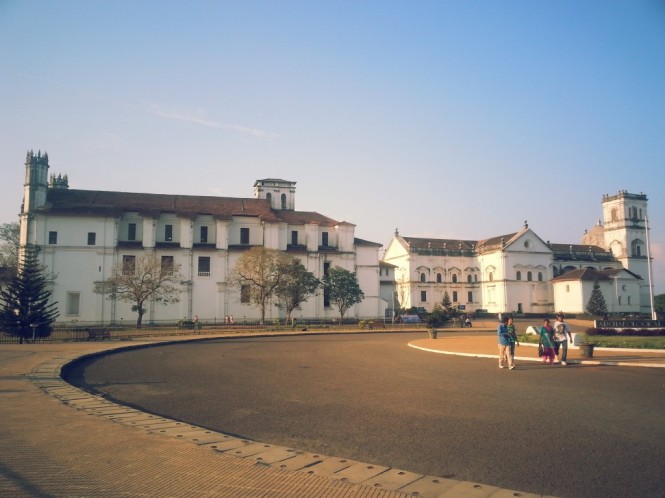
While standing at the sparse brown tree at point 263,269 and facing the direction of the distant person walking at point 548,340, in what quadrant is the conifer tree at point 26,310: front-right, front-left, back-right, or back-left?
front-right

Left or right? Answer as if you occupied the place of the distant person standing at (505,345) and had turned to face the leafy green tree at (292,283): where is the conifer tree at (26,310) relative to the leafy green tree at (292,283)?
left

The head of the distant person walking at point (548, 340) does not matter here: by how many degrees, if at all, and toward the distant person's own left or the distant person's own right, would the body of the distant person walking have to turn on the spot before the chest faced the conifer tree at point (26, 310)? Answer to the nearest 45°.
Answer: approximately 90° to the distant person's own right

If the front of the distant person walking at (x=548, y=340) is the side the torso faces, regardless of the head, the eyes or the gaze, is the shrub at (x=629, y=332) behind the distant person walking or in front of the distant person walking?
behind

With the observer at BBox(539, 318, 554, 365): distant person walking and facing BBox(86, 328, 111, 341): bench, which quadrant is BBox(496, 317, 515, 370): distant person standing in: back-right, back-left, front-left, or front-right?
front-left

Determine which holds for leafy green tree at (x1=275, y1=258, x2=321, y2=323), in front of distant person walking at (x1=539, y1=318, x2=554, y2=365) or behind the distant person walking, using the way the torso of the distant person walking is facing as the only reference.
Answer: behind

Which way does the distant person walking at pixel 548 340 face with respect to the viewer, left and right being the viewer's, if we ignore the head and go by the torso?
facing the viewer

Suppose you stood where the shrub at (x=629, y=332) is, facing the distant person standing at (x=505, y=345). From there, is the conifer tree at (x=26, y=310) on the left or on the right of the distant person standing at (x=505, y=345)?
right

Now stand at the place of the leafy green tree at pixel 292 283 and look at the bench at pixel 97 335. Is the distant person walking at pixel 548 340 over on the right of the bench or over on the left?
left

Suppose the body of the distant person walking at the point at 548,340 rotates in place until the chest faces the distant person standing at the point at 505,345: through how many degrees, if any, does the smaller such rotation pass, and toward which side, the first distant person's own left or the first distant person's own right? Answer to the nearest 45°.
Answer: approximately 45° to the first distant person's own right

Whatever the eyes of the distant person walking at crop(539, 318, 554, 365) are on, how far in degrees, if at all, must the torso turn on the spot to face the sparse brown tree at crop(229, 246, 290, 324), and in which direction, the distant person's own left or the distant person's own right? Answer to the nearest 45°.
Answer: approximately 135° to the distant person's own right

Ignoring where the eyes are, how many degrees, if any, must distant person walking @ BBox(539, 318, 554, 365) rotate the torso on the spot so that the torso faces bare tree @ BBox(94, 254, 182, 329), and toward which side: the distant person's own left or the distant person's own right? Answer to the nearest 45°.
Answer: approximately 135° to the distant person's own right

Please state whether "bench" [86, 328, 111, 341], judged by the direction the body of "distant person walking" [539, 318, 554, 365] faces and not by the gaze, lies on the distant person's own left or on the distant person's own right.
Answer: on the distant person's own right
